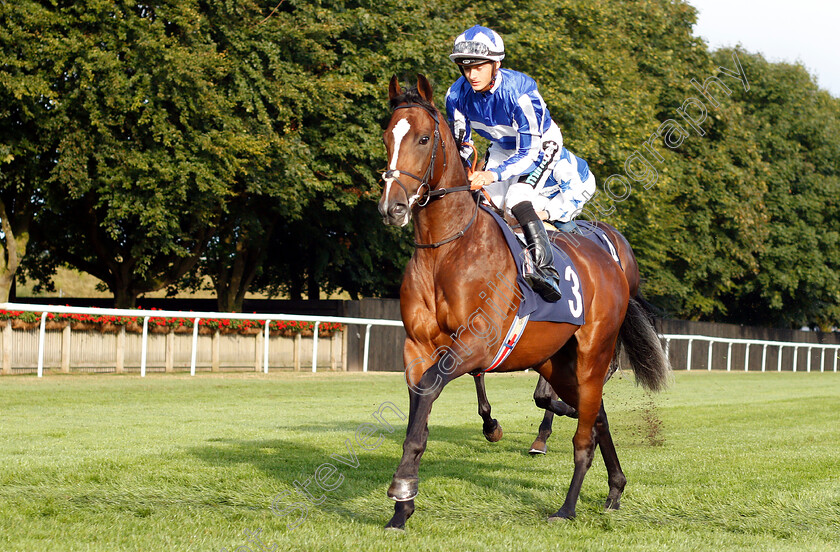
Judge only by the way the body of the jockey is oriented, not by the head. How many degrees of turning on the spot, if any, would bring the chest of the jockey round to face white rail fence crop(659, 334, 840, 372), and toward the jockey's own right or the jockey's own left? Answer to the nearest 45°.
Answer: approximately 135° to the jockey's own right

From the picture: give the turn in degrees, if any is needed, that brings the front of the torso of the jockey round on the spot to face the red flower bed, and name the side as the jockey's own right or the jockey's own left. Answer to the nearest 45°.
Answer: approximately 90° to the jockey's own right

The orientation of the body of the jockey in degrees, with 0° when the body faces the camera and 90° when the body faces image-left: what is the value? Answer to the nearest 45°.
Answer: approximately 45°

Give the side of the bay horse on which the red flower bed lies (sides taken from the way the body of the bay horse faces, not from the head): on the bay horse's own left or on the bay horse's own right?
on the bay horse's own right

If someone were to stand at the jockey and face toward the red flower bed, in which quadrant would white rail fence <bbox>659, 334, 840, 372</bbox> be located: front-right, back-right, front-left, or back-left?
front-right

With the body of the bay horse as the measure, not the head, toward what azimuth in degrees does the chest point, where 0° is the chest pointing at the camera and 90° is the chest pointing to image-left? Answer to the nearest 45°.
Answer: approximately 45°
